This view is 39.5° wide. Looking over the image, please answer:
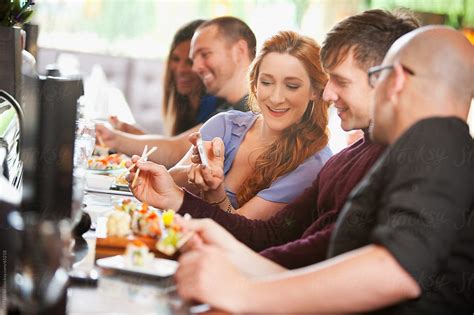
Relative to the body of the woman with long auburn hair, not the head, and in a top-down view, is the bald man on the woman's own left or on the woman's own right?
on the woman's own left

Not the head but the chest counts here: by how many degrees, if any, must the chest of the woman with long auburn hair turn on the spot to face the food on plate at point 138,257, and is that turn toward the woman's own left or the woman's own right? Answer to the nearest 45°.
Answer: approximately 45° to the woman's own left

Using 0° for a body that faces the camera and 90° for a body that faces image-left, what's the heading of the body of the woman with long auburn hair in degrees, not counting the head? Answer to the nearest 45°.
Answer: approximately 45°

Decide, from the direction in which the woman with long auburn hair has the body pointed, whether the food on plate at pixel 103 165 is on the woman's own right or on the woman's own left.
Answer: on the woman's own right

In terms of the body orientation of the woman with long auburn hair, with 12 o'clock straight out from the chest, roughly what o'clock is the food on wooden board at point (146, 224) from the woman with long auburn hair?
The food on wooden board is roughly at 11 o'clock from the woman with long auburn hair.

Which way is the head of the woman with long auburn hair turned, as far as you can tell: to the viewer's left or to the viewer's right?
to the viewer's left

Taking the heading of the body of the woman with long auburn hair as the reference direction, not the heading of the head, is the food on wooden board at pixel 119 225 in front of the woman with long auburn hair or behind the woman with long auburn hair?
in front

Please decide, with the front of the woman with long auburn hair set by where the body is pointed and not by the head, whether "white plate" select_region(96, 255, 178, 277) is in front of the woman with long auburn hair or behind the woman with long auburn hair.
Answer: in front
